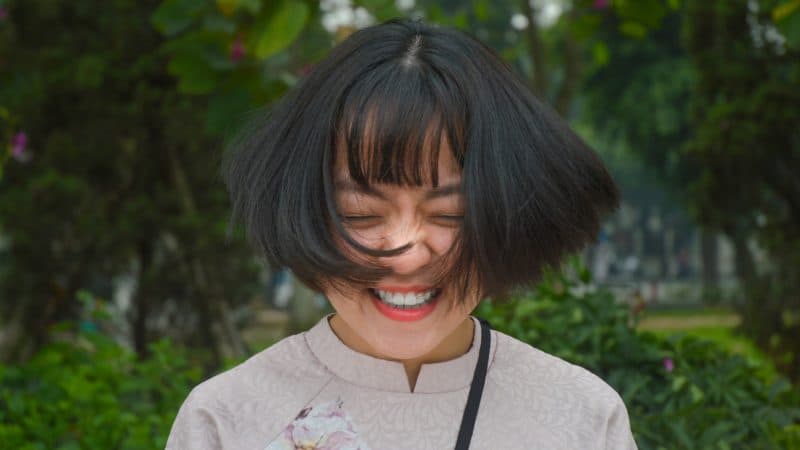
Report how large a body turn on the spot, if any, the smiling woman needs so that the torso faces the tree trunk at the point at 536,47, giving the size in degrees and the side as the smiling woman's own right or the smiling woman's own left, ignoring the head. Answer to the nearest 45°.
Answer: approximately 180°

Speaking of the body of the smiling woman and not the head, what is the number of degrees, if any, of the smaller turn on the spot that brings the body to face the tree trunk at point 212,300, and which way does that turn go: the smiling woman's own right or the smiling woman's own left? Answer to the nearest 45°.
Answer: approximately 180°

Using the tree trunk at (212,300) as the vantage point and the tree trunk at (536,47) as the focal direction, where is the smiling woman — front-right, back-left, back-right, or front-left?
back-right

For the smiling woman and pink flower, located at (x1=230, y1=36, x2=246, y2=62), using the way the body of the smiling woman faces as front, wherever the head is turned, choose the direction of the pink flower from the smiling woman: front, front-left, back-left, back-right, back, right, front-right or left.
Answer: back

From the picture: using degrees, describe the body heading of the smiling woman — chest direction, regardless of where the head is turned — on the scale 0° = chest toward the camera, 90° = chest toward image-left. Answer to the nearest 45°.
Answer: approximately 0°

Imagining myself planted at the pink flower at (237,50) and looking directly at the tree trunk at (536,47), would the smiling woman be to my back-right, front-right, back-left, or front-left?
back-right
